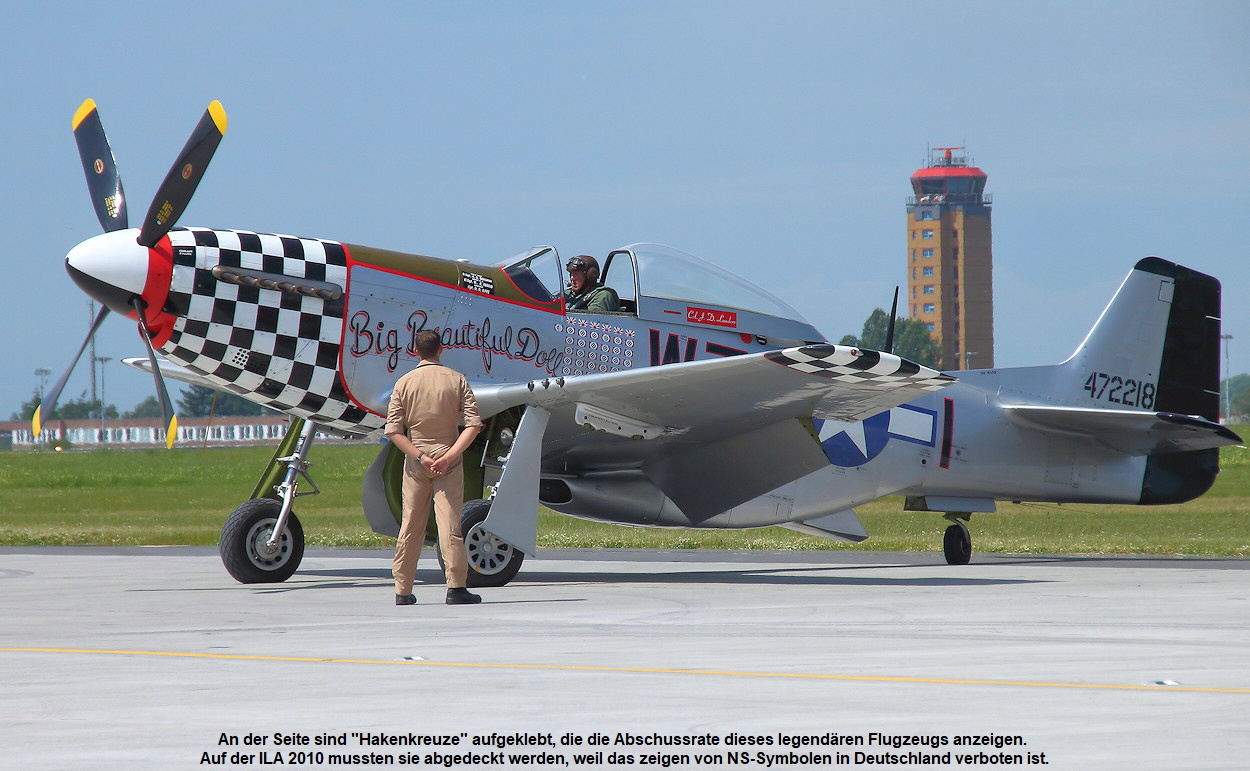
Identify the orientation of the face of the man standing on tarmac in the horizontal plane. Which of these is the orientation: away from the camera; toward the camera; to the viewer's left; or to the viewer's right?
away from the camera

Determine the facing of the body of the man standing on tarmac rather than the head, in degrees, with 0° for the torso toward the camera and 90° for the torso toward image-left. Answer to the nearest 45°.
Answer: approximately 180°

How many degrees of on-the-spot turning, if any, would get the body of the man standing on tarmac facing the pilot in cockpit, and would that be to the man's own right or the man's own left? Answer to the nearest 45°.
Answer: approximately 45° to the man's own right
